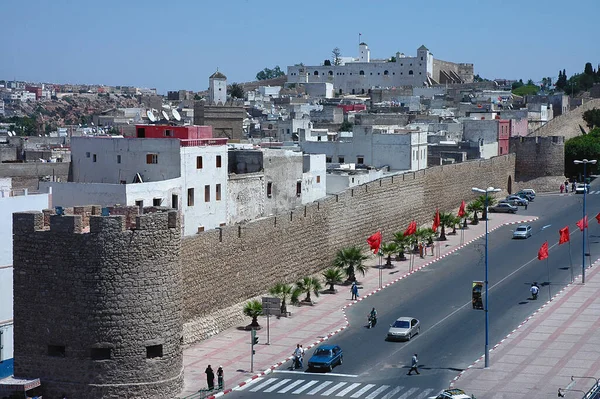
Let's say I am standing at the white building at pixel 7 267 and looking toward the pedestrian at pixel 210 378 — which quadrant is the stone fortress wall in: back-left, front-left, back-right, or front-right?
front-left

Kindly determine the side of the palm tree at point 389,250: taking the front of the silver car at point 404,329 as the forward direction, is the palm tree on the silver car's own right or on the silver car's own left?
on the silver car's own right

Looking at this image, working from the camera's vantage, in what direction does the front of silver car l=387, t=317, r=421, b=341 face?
facing the viewer and to the left of the viewer

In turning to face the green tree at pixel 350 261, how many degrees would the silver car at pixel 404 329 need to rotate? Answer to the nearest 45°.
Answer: approximately 135° to its right

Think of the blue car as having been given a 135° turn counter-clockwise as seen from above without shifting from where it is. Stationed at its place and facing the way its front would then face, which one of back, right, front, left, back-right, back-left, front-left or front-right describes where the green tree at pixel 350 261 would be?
left

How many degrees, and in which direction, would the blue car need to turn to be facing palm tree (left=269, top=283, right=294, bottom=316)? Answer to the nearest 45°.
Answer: approximately 135° to its right

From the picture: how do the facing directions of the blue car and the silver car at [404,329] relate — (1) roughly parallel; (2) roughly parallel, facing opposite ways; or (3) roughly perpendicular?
roughly parallel

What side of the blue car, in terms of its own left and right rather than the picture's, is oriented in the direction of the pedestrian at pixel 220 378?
front

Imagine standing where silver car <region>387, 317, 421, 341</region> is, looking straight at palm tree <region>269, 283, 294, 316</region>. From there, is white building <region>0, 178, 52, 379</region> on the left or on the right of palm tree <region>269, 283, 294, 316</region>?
left

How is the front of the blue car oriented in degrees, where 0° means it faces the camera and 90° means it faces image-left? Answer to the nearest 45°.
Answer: approximately 45°

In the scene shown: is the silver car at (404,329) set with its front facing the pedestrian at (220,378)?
yes

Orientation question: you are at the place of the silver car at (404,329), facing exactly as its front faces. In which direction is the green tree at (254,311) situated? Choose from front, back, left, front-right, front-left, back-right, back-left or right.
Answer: front-right

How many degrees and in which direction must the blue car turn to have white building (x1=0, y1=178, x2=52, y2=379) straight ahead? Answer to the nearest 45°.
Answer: approximately 45° to its right

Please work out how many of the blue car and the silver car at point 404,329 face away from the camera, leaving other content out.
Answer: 0

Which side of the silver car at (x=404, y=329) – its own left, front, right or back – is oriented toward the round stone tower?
front

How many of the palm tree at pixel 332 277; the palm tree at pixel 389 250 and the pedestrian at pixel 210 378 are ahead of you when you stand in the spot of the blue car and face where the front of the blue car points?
1

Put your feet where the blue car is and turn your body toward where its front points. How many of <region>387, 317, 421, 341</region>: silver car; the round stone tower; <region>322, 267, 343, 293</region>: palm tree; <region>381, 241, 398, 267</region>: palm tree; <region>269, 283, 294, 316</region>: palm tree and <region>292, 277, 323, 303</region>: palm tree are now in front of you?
1
